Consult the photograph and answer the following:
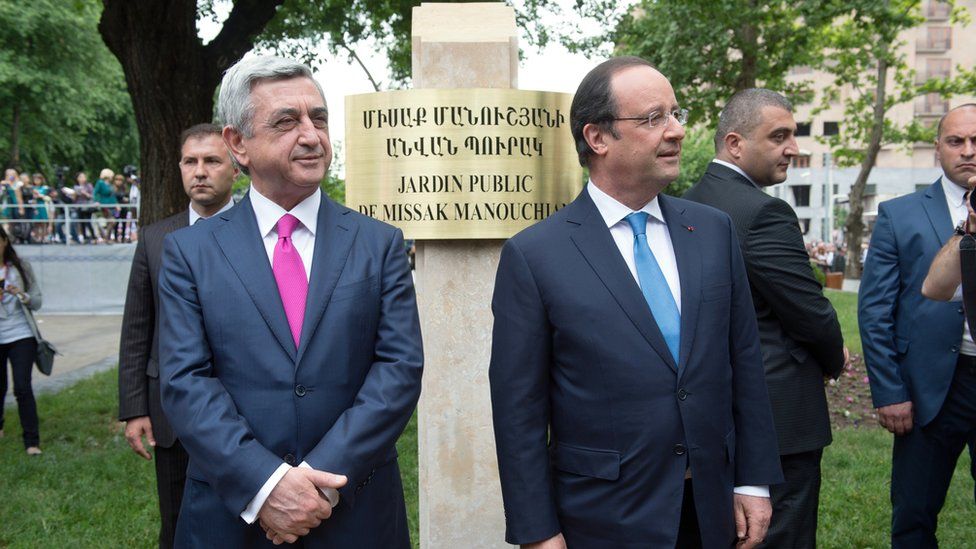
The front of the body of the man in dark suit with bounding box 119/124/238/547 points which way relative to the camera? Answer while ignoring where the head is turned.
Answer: toward the camera

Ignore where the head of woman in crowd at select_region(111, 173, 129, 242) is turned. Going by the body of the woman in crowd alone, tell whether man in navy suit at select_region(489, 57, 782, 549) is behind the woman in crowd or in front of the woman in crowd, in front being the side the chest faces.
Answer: in front

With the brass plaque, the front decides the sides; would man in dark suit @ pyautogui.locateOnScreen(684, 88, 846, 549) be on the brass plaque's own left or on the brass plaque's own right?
on the brass plaque's own left

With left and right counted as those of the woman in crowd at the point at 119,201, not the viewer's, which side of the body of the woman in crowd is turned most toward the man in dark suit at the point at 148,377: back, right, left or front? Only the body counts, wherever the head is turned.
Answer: front

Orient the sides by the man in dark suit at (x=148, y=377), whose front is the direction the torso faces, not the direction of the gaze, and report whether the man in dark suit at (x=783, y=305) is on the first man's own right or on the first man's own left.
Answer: on the first man's own left

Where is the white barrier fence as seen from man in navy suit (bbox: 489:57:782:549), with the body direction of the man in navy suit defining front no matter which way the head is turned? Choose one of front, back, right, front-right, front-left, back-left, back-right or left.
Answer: back

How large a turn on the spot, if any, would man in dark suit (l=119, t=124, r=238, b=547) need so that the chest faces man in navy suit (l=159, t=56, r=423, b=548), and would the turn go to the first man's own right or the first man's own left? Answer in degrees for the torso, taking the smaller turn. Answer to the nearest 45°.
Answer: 0° — they already face them

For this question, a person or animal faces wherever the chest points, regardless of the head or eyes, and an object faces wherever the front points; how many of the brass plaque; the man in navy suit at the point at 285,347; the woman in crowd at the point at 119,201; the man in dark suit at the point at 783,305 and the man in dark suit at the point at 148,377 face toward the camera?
4

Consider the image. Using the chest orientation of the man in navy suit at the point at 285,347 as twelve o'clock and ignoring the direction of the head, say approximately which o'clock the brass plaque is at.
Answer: The brass plaque is roughly at 7 o'clock from the man in navy suit.

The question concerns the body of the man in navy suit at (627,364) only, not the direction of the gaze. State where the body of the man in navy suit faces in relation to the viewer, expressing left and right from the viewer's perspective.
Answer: facing the viewer and to the right of the viewer

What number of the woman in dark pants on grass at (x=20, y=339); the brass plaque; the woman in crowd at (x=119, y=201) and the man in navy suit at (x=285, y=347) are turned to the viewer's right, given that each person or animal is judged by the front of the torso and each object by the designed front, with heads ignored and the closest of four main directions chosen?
0

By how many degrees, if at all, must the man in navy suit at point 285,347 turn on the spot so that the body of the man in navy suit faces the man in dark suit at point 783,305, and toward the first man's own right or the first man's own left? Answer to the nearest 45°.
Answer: approximately 90° to the first man's own left

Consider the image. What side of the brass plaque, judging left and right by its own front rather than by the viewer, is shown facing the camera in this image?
front

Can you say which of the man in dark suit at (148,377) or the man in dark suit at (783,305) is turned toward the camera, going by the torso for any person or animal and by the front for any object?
the man in dark suit at (148,377)
